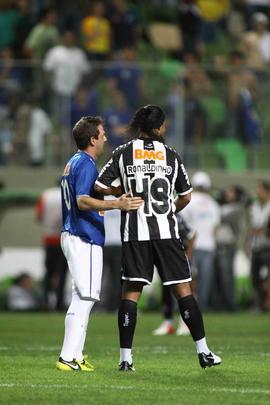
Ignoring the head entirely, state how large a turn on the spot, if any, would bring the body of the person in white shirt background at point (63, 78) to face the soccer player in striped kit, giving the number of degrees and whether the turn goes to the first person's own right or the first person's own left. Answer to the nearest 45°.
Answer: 0° — they already face them

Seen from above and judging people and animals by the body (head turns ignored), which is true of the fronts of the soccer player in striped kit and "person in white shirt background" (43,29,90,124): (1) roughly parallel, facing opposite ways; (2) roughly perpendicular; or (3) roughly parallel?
roughly parallel, facing opposite ways

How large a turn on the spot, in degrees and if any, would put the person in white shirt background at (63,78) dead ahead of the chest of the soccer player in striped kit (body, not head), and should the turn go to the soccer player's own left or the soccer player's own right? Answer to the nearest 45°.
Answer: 0° — they already face them

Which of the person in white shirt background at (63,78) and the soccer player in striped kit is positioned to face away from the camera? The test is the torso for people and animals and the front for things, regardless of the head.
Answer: the soccer player in striped kit

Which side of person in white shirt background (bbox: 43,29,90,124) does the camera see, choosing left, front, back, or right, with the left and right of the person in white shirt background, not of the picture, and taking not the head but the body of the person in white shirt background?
front

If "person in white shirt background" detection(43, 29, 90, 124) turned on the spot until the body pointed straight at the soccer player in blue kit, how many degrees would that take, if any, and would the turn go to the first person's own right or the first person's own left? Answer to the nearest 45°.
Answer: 0° — they already face them

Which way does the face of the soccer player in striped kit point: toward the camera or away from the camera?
away from the camera

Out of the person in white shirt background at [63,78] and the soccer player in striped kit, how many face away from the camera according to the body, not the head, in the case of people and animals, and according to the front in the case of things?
1

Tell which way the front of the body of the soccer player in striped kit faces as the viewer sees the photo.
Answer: away from the camera

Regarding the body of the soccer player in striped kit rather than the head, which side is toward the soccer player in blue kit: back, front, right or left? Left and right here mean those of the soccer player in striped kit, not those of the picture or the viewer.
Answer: left

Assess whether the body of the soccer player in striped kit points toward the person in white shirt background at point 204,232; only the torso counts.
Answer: yes

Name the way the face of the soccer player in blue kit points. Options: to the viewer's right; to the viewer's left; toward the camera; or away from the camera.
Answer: to the viewer's right
